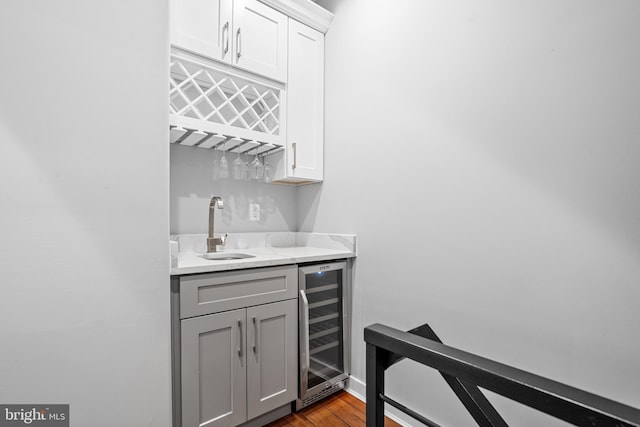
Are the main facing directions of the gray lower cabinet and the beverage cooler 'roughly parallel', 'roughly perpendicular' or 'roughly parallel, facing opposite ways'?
roughly parallel

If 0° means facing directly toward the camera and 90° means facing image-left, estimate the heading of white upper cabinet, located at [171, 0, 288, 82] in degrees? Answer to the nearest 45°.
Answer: approximately 315°

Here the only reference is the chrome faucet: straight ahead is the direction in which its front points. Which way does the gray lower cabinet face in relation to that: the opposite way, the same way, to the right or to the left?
the same way

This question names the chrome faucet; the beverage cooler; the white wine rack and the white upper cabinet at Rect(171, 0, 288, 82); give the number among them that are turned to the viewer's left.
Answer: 0

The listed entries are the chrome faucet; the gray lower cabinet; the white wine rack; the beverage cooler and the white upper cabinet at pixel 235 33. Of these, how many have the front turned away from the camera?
0

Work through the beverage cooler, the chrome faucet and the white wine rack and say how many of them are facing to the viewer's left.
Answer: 0

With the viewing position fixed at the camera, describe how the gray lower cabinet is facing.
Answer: facing the viewer and to the right of the viewer

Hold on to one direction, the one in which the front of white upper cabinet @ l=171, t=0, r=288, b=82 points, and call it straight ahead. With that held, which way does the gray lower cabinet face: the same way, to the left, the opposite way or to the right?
the same way

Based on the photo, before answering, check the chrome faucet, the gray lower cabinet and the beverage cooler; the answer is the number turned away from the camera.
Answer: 0

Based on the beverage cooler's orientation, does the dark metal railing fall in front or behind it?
in front

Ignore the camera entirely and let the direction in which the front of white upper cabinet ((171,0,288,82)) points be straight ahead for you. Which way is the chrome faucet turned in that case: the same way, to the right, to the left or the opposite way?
the same way

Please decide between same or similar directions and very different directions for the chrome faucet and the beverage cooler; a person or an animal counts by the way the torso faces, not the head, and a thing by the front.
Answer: same or similar directions

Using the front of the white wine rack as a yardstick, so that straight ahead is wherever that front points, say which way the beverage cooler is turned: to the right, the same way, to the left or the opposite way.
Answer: the same way

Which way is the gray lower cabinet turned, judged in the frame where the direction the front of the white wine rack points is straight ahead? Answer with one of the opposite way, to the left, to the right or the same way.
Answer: the same way

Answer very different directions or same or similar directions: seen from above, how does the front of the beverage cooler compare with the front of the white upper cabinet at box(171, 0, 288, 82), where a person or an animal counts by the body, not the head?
same or similar directions
